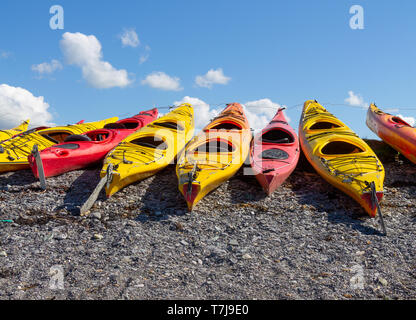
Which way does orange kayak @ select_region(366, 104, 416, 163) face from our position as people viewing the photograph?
facing away from the viewer and to the left of the viewer

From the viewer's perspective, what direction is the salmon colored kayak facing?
away from the camera

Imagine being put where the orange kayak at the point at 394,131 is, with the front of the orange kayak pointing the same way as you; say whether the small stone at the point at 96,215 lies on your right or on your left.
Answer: on your left

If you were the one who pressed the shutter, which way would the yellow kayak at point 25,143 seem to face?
facing away from the viewer and to the right of the viewer

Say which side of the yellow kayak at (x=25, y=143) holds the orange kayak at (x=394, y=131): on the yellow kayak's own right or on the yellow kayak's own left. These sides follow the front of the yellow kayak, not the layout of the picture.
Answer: on the yellow kayak's own right

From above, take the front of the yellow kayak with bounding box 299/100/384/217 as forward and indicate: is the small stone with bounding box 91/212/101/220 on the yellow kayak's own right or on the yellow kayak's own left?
on the yellow kayak's own left

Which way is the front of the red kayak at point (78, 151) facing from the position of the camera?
facing away from the viewer and to the right of the viewer

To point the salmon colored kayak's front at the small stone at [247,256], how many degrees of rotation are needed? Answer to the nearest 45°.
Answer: approximately 180°

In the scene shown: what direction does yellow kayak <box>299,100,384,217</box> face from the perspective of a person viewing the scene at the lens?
facing away from the viewer and to the left of the viewer

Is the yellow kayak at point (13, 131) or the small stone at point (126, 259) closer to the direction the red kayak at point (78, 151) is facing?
the yellow kayak

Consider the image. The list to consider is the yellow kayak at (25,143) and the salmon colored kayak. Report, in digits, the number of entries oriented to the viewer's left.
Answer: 0

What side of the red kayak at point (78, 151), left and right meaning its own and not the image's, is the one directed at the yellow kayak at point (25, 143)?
left

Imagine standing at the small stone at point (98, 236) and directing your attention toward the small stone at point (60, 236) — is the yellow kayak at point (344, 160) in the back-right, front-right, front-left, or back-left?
back-right
